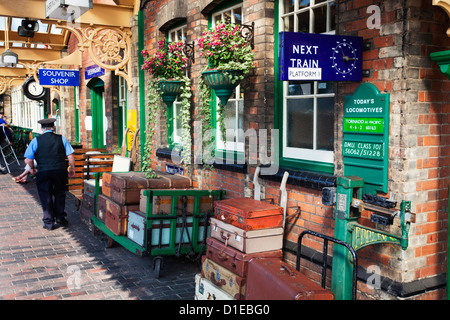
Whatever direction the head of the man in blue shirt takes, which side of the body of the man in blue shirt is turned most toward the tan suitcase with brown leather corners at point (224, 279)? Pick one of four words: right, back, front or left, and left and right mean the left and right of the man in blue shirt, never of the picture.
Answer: back

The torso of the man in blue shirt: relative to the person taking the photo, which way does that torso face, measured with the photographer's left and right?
facing away from the viewer

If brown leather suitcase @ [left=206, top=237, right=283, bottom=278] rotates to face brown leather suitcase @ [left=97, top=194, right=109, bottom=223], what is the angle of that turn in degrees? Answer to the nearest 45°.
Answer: approximately 90° to its right

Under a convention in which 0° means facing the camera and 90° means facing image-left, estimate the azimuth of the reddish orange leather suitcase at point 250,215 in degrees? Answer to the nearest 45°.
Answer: approximately 45°

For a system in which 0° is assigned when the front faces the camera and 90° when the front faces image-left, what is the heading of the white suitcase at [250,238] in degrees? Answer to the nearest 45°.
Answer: approximately 45°
